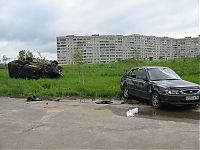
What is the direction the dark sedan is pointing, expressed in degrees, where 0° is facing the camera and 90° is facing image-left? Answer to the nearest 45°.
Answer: approximately 315°

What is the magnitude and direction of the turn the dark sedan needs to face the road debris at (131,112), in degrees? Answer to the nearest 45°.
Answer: approximately 90° to its right

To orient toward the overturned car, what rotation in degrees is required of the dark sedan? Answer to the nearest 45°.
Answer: approximately 180°

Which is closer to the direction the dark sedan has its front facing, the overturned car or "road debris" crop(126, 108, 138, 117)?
the road debris
